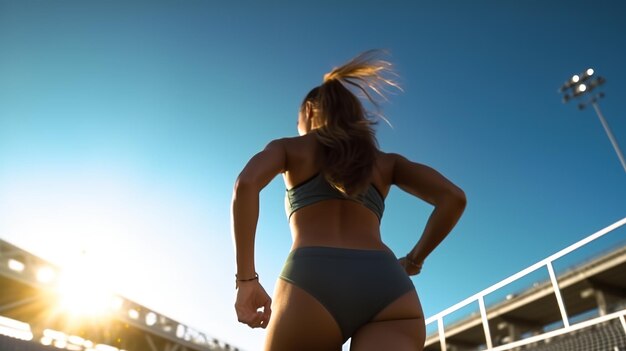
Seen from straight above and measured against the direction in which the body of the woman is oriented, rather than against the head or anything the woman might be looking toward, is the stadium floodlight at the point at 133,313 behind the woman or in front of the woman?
in front

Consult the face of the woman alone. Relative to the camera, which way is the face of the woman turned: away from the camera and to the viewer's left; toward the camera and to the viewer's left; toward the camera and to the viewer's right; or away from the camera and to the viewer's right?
away from the camera and to the viewer's left

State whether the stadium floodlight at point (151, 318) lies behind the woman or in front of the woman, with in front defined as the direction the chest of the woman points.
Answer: in front

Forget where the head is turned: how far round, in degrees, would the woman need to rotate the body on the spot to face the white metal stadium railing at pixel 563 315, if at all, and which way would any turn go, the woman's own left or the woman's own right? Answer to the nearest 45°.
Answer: approximately 45° to the woman's own right

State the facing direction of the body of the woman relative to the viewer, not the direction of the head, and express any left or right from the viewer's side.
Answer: facing away from the viewer

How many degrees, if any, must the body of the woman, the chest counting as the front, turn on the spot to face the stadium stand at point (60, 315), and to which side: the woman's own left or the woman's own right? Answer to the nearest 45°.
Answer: approximately 45° to the woman's own left
